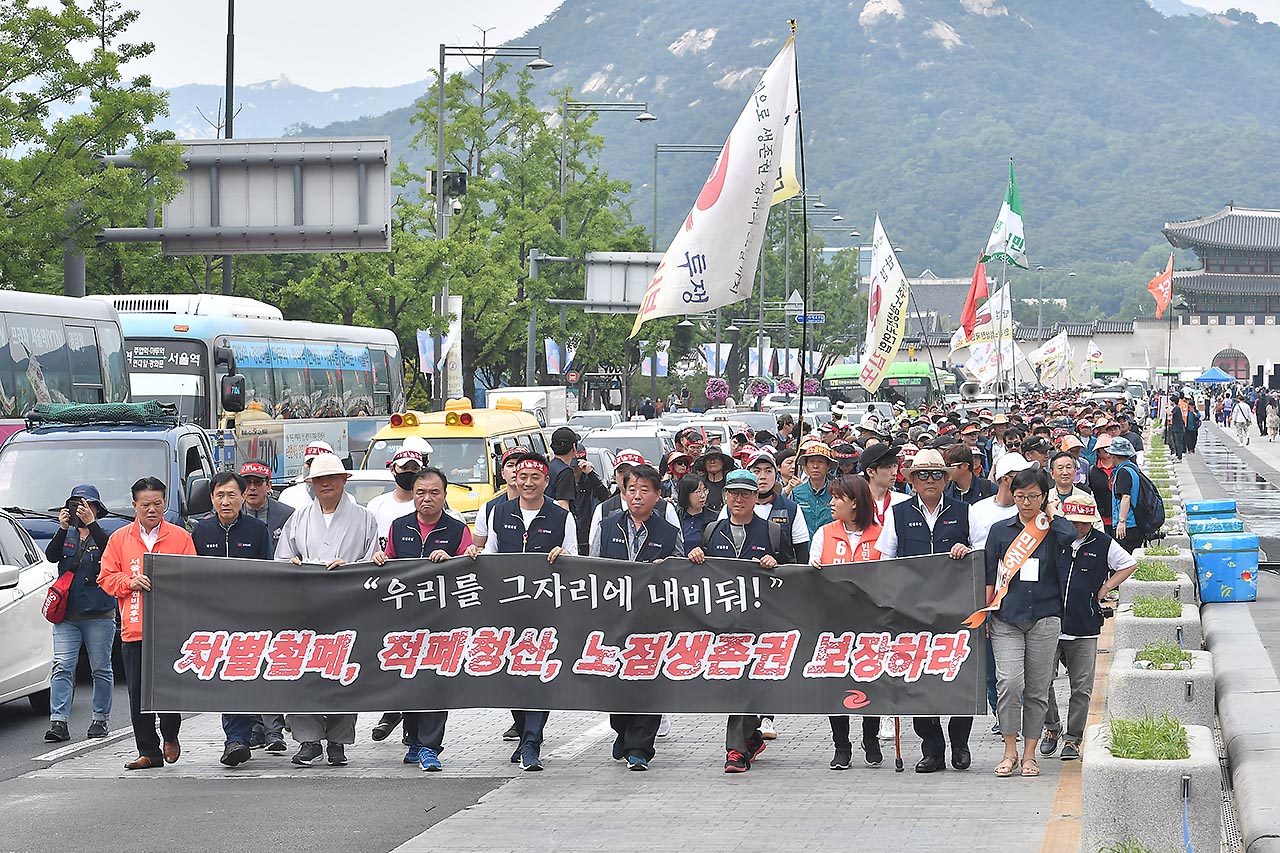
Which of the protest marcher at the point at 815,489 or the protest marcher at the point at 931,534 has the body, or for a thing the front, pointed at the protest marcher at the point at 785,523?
the protest marcher at the point at 815,489

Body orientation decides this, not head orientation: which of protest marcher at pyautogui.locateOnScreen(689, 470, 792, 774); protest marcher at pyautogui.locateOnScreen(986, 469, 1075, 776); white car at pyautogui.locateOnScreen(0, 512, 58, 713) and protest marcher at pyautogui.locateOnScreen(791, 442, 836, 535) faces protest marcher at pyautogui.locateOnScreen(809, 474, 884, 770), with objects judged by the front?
protest marcher at pyautogui.locateOnScreen(791, 442, 836, 535)

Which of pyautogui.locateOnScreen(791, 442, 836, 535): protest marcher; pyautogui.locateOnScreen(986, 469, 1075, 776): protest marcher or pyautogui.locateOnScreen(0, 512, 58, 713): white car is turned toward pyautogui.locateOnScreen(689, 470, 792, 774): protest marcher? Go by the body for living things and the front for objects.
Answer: pyautogui.locateOnScreen(791, 442, 836, 535): protest marcher

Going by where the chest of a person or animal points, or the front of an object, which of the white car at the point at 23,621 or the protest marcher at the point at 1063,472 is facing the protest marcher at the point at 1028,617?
the protest marcher at the point at 1063,472

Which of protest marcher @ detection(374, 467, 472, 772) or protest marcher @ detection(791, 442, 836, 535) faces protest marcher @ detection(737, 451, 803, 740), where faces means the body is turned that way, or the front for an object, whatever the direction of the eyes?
protest marcher @ detection(791, 442, 836, 535)

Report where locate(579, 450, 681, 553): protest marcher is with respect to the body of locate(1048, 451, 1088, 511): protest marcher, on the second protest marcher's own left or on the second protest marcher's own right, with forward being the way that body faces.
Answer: on the second protest marcher's own right

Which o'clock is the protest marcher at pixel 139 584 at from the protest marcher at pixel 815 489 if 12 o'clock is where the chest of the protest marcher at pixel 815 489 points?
the protest marcher at pixel 139 584 is roughly at 2 o'clock from the protest marcher at pixel 815 489.

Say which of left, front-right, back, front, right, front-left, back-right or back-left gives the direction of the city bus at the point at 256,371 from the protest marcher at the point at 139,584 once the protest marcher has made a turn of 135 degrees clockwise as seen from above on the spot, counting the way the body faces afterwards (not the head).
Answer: front-right

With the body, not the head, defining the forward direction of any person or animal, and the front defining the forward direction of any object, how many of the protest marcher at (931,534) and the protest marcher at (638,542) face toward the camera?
2
